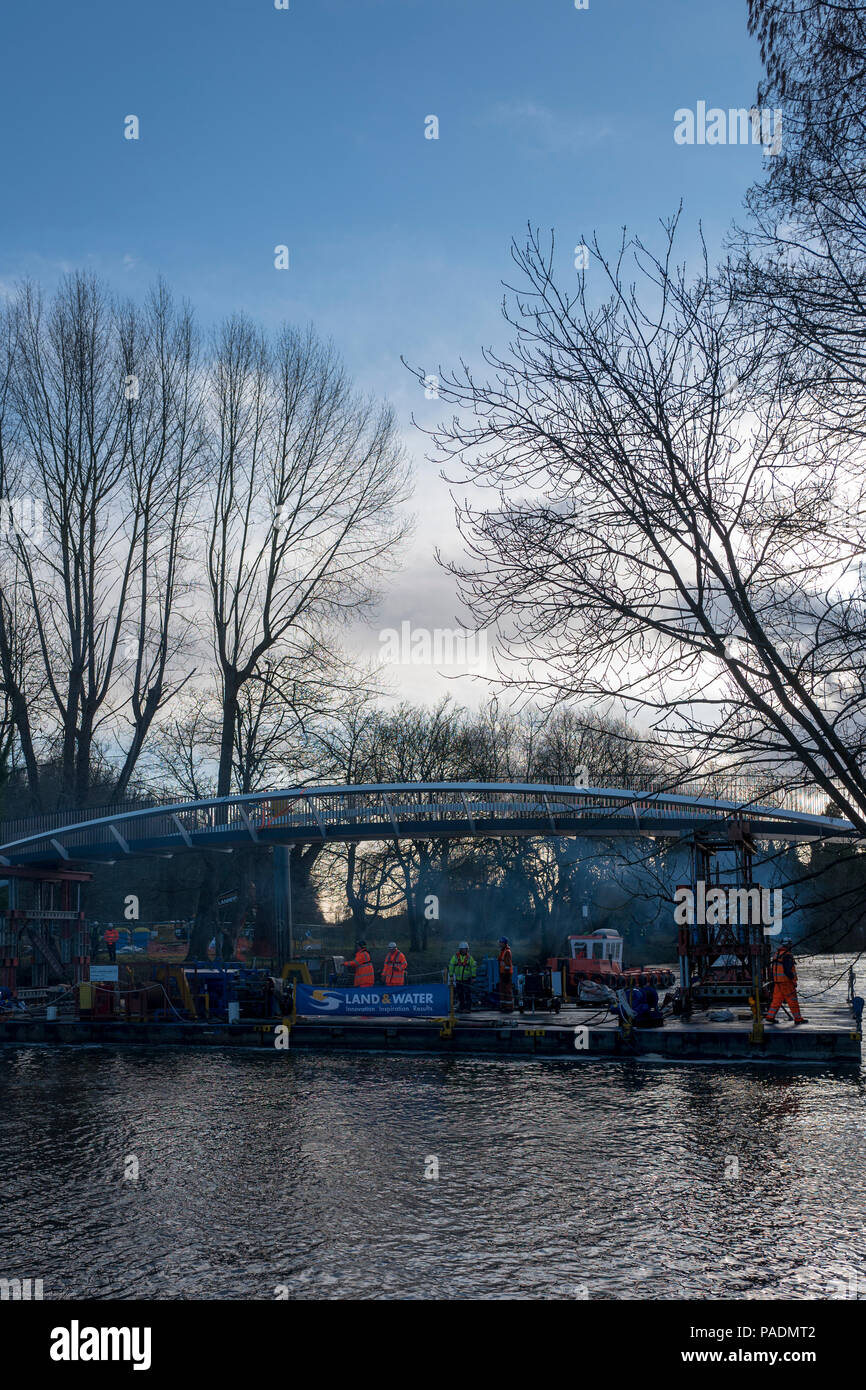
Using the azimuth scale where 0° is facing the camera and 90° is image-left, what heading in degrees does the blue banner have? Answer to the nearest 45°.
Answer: approximately 0°

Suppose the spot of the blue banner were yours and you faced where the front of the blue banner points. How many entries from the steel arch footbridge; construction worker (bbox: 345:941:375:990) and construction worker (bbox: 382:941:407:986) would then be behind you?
3

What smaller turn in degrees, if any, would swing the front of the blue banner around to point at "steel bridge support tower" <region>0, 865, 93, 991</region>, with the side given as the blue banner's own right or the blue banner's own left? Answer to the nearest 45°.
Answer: approximately 135° to the blue banner's own right

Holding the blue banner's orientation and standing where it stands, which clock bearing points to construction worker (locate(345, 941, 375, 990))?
The construction worker is roughly at 6 o'clock from the blue banner.

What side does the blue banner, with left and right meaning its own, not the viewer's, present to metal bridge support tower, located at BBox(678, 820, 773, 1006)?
left

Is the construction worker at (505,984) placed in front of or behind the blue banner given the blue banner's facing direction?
behind
